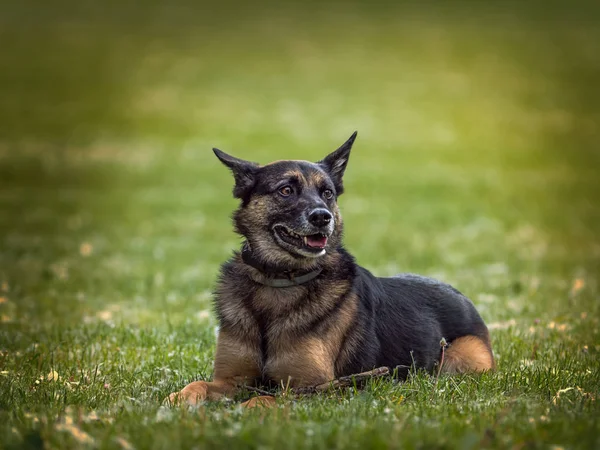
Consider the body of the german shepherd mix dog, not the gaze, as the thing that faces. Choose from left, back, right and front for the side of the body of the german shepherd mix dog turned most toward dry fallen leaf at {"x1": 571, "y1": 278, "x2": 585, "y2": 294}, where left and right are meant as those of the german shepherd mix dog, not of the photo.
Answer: back

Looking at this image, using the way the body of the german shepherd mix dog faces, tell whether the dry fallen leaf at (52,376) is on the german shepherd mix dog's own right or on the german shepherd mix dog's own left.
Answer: on the german shepherd mix dog's own right

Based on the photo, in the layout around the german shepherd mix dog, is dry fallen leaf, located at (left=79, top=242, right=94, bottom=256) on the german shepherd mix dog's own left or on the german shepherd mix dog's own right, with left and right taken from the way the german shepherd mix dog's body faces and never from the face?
on the german shepherd mix dog's own right

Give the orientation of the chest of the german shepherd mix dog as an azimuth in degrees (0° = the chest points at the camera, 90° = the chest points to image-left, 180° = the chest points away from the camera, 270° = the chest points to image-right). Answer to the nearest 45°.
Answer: approximately 45°
